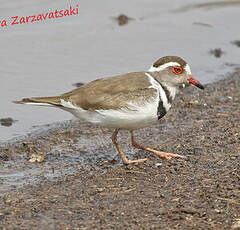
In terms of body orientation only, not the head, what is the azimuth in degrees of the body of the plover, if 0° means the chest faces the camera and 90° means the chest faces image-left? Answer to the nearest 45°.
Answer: approximately 270°
